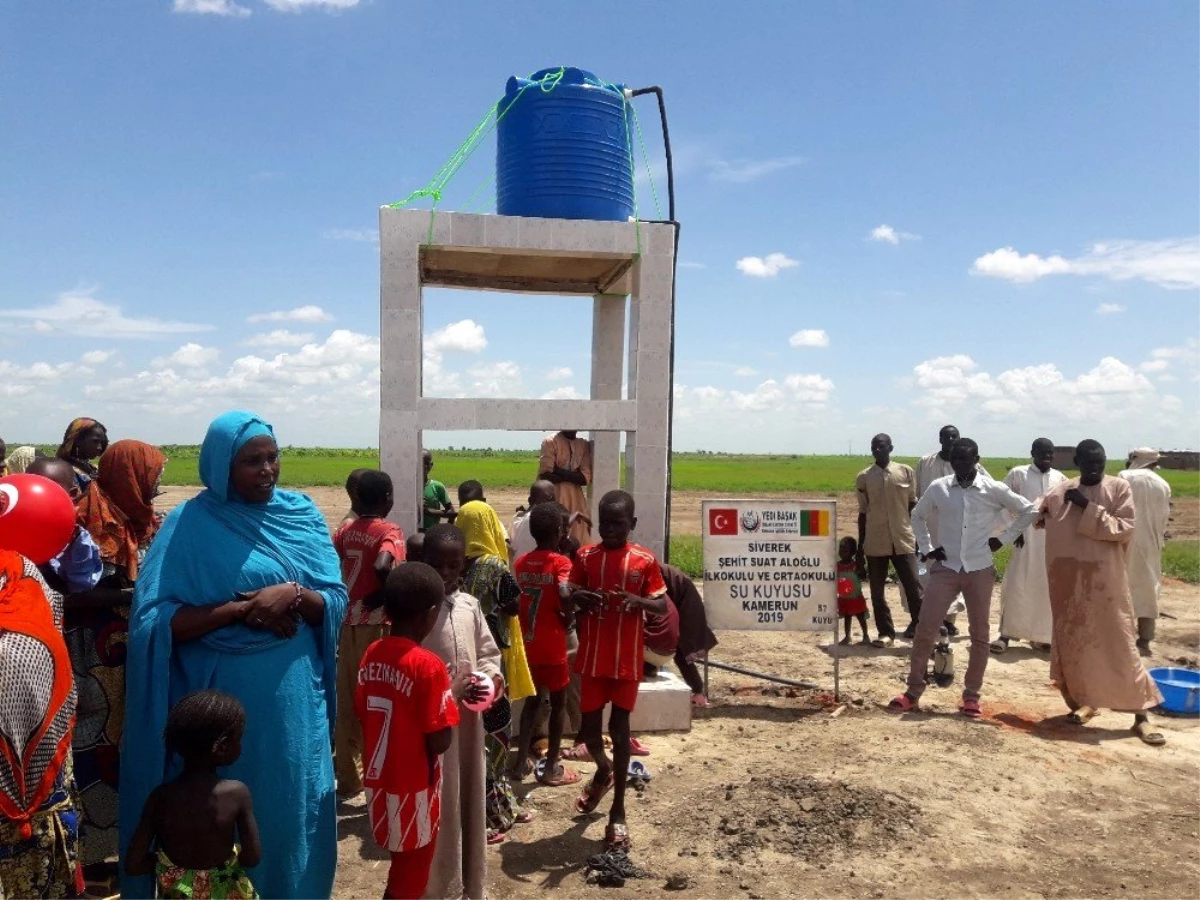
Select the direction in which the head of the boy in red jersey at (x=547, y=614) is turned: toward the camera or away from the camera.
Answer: away from the camera

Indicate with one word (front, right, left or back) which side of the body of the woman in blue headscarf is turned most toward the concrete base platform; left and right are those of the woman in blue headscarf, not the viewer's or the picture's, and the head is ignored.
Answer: left

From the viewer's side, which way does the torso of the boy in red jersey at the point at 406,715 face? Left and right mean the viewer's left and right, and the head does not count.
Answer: facing away from the viewer and to the right of the viewer

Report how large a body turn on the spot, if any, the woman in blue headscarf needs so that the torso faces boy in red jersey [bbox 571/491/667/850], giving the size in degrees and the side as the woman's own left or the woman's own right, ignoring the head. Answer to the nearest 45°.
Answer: approximately 90° to the woman's own left

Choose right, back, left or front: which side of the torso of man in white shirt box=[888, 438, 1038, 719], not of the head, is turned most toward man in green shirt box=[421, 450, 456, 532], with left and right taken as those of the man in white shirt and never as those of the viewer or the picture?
right
